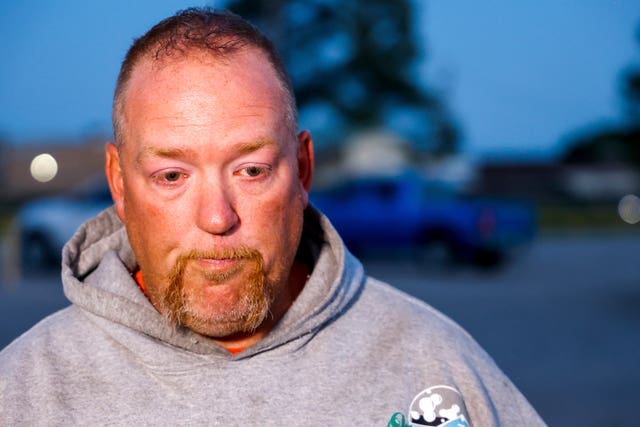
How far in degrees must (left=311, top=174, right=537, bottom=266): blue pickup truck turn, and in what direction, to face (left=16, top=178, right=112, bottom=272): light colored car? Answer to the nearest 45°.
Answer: approximately 45° to its left

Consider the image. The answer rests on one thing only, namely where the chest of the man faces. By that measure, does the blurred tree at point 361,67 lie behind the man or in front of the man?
behind

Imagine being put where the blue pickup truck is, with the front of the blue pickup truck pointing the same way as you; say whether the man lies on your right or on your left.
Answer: on your left

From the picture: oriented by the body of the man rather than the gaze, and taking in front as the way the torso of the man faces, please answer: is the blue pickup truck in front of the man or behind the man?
behind
